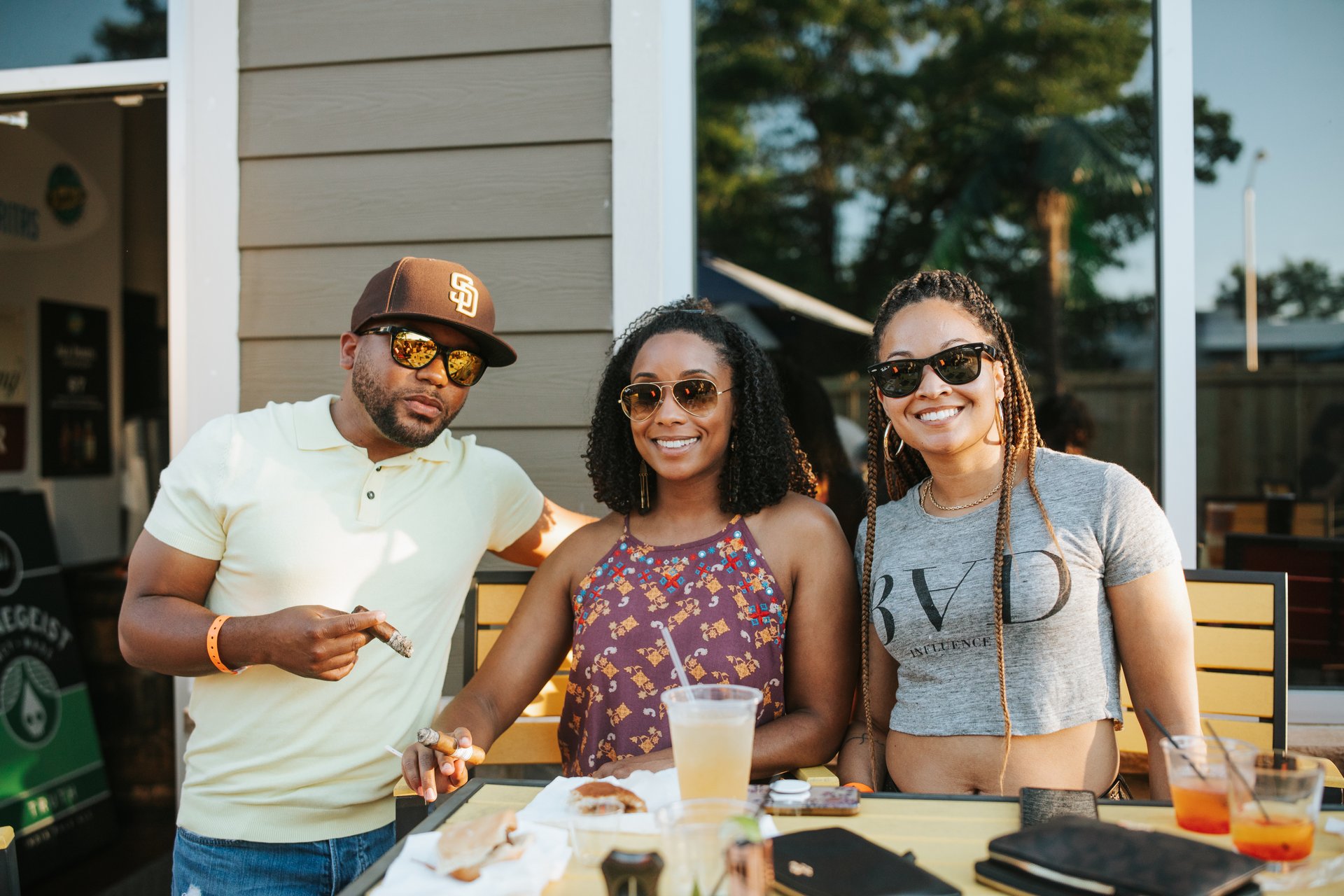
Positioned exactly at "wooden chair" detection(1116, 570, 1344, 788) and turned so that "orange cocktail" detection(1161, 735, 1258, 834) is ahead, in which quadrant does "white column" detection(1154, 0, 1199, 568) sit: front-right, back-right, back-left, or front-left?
back-right

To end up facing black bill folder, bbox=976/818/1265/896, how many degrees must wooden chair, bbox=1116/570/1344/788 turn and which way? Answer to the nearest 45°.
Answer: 0° — it already faces it

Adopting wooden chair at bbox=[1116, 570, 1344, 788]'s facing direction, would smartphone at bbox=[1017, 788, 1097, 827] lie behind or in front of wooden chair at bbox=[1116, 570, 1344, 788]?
in front

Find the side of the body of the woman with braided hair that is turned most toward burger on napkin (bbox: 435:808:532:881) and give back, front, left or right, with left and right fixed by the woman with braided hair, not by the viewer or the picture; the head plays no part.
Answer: front

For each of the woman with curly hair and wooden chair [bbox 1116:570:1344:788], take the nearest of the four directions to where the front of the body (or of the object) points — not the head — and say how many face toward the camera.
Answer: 2

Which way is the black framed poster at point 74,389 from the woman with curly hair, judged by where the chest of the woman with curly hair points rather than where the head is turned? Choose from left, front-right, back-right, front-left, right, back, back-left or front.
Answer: back-right
